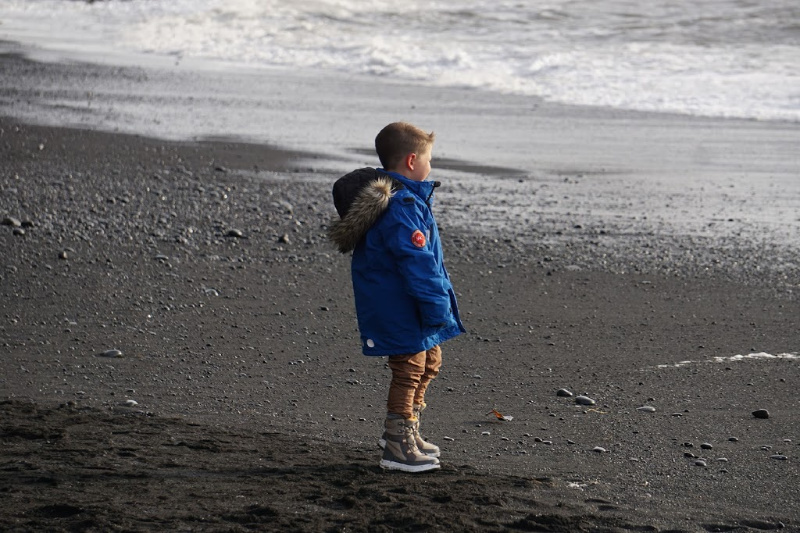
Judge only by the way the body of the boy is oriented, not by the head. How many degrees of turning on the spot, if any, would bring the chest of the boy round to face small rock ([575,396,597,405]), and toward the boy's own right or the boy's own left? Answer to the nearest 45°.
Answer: approximately 45° to the boy's own left

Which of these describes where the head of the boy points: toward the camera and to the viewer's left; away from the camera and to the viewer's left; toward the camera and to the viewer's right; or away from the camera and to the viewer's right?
away from the camera and to the viewer's right

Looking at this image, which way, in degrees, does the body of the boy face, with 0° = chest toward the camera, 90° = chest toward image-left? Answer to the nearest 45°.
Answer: approximately 270°
